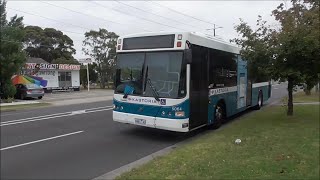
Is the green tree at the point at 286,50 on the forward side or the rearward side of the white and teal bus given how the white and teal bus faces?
on the rearward side

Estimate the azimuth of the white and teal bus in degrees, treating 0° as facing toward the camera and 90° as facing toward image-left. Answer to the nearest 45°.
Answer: approximately 45°

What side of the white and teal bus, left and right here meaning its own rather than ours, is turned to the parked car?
right
